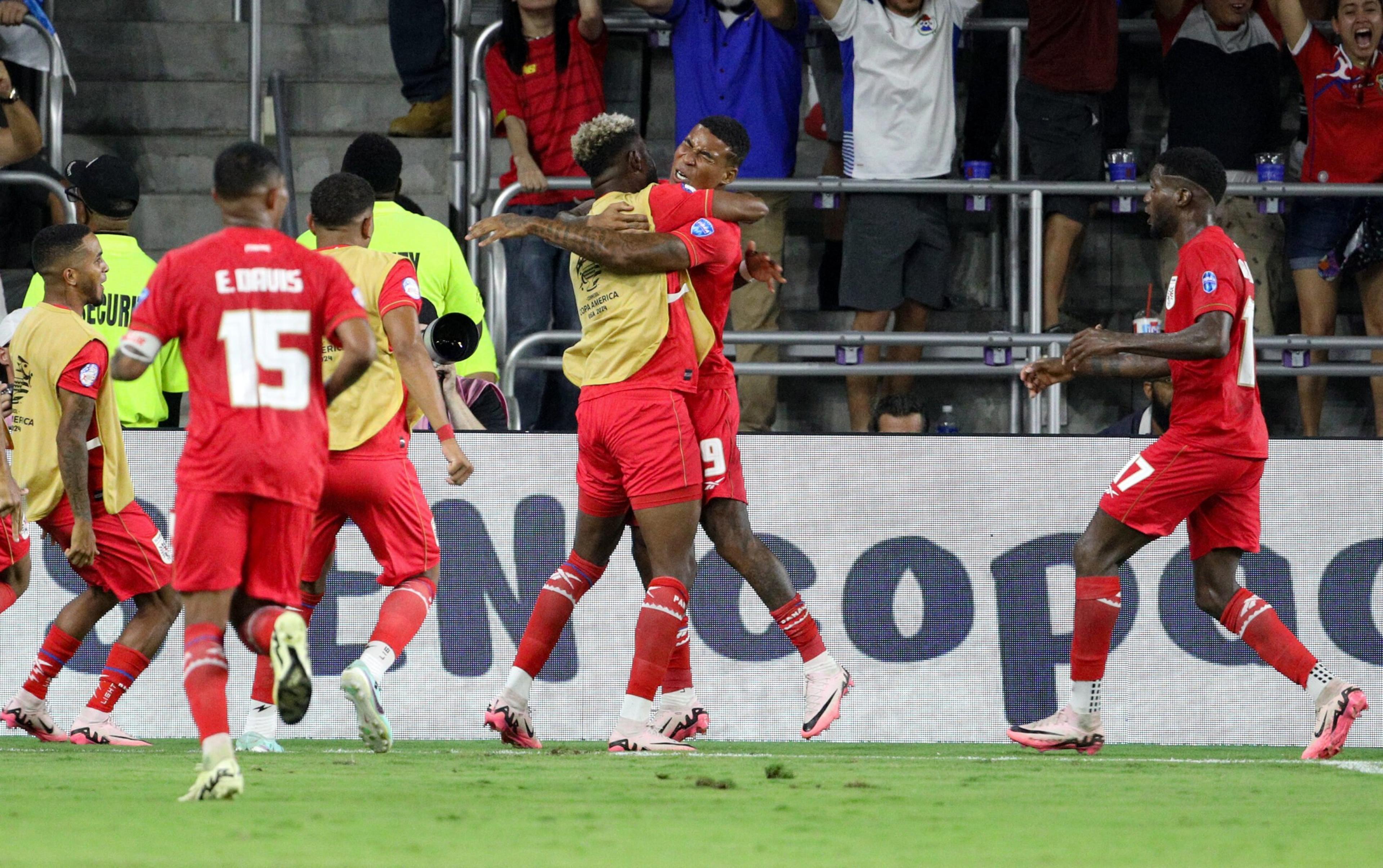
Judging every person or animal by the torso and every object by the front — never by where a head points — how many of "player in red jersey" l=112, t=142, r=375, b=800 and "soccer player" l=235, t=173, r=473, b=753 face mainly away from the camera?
2

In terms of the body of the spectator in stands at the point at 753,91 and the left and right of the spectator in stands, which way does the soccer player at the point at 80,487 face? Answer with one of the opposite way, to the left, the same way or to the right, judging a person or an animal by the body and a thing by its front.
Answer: to the left

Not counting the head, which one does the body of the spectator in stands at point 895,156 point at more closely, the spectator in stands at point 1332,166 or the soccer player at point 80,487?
the soccer player

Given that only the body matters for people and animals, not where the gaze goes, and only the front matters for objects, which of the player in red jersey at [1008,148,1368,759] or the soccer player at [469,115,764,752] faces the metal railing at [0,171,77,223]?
the player in red jersey

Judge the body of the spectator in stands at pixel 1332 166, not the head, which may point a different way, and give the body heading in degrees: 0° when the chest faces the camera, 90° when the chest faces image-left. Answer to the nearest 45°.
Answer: approximately 0°

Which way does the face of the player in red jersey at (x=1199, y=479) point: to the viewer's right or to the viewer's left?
to the viewer's left

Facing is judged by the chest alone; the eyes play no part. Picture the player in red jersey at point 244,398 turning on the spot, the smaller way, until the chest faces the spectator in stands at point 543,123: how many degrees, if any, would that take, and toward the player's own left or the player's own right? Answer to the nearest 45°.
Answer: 0° — they already face them

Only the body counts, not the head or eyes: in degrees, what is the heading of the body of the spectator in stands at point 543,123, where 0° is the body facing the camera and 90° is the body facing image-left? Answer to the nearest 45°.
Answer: approximately 0°

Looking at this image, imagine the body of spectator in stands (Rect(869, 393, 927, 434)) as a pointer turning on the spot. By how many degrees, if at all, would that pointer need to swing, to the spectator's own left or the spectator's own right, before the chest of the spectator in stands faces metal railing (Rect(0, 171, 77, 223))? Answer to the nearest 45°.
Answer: approximately 90° to the spectator's own right

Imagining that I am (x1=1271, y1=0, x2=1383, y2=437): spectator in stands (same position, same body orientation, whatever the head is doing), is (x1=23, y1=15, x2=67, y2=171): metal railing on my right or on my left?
on my right

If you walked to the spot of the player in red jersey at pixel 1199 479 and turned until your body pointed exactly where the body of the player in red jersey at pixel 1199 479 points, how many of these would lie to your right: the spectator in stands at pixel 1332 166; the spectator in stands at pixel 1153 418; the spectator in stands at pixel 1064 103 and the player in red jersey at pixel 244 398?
3
